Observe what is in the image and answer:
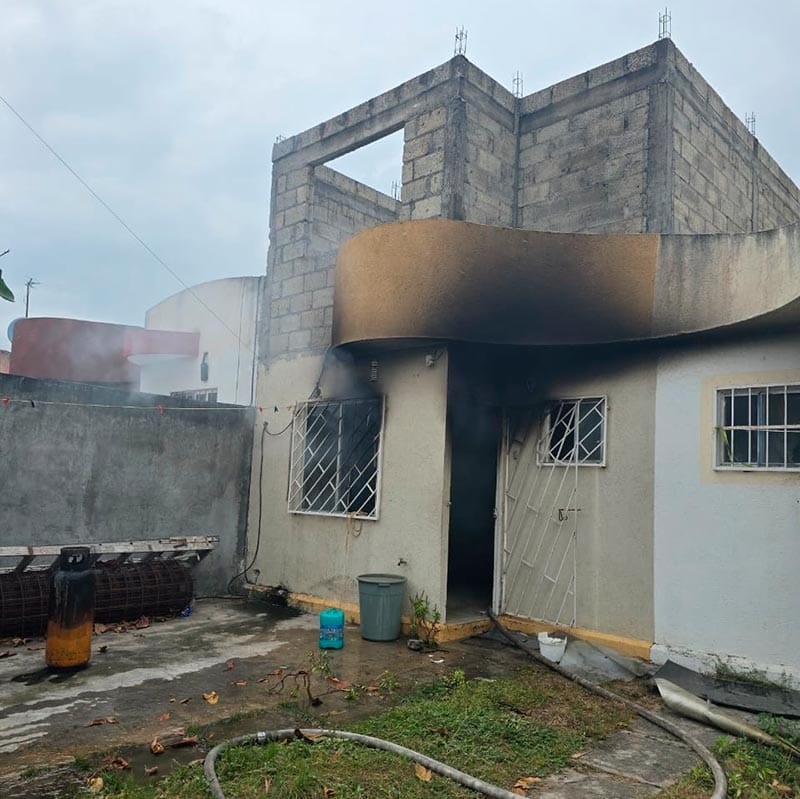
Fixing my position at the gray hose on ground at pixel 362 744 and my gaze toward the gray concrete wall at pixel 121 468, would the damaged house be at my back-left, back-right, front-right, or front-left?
front-right

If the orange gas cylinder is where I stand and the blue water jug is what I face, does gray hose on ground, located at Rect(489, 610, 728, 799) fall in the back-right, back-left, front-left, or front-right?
front-right

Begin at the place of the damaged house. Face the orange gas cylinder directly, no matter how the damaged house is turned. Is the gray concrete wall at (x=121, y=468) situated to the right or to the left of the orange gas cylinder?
right

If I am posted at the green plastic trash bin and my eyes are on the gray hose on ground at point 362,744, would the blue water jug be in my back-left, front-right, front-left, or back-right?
front-right

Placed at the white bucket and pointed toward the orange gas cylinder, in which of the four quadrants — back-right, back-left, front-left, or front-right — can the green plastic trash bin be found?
front-right

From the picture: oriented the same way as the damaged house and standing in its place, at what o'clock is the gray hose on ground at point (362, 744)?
The gray hose on ground is roughly at 11 o'clock from the damaged house.
